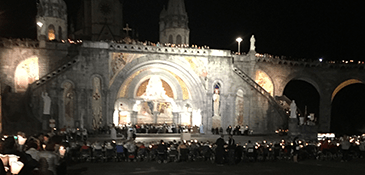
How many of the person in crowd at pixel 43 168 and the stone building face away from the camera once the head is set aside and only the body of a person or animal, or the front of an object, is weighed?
1

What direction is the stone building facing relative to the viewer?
toward the camera

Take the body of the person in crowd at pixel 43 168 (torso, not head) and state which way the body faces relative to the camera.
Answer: away from the camera

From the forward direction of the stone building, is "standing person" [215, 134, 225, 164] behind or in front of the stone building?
in front

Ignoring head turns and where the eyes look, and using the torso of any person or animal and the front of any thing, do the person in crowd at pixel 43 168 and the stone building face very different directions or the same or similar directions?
very different directions
